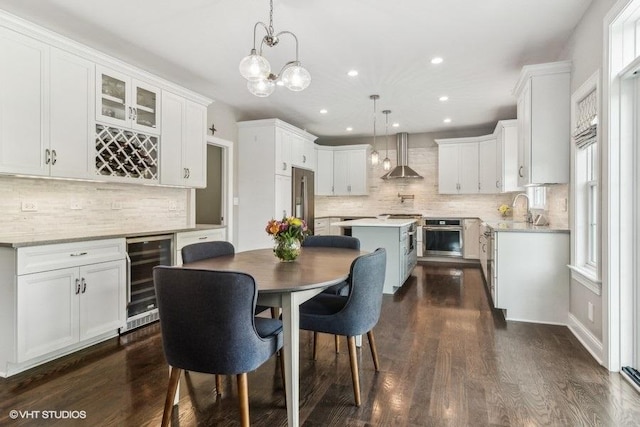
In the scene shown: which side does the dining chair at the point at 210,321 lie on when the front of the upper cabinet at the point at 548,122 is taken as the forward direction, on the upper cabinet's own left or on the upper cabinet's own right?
on the upper cabinet's own left

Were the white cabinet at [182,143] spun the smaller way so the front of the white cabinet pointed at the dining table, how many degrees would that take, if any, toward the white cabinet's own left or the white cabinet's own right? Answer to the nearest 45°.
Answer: approximately 45° to the white cabinet's own right

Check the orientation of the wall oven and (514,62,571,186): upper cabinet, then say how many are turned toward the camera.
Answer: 1

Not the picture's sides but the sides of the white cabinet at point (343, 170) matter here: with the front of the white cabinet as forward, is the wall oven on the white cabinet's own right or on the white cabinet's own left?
on the white cabinet's own left

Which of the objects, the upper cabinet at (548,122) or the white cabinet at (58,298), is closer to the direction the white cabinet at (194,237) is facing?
the upper cabinet

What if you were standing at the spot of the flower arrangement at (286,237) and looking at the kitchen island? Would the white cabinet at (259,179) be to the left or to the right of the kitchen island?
left

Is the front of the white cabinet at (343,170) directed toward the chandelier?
yes

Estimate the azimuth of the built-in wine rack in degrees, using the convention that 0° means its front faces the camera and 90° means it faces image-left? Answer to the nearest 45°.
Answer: approximately 315°

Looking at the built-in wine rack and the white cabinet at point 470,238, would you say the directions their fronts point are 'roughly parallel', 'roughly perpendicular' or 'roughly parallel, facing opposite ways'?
roughly perpendicular

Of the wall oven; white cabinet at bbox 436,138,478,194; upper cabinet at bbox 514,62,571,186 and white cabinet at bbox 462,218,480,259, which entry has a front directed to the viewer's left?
the upper cabinet
